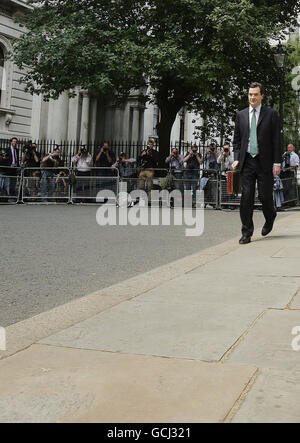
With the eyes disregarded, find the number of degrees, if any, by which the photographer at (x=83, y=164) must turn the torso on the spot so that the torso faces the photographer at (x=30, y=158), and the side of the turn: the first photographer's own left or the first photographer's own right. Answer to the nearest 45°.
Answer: approximately 90° to the first photographer's own right

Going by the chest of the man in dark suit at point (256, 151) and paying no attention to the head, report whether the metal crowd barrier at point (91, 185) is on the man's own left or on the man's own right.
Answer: on the man's own right

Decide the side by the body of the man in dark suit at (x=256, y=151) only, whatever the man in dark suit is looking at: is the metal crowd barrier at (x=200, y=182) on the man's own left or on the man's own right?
on the man's own right

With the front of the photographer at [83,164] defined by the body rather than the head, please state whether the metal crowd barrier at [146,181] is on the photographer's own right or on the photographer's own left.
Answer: on the photographer's own left

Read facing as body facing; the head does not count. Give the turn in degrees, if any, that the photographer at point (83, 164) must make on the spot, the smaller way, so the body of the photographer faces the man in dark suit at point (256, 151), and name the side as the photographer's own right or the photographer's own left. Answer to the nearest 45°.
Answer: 0° — they already face them

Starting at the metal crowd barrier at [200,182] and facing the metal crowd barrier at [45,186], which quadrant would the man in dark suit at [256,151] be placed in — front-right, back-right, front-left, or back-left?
back-left

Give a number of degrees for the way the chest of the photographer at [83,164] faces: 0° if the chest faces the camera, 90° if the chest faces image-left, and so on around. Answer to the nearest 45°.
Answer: approximately 0°

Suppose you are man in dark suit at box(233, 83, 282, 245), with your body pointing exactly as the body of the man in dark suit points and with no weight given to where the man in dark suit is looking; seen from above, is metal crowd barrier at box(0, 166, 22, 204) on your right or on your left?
on your right

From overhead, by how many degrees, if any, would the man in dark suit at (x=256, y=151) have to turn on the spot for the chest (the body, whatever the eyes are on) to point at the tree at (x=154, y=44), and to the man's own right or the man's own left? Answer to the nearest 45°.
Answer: approximately 135° to the man's own right

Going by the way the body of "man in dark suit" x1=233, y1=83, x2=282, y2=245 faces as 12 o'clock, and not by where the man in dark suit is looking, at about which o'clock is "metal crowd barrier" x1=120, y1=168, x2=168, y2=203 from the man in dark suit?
The metal crowd barrier is roughly at 4 o'clock from the man in dark suit.

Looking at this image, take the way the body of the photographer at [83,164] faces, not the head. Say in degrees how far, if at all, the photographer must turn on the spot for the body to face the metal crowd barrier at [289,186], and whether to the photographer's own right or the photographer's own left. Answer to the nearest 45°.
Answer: approximately 45° to the photographer's own left

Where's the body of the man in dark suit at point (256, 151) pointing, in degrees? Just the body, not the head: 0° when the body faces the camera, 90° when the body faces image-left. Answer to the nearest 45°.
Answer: approximately 45°
